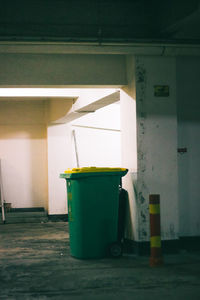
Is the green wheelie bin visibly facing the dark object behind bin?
no

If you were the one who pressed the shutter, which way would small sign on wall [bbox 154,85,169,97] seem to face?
facing the viewer

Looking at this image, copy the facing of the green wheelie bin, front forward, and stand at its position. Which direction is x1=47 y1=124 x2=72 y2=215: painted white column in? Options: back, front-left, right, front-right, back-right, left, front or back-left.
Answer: right

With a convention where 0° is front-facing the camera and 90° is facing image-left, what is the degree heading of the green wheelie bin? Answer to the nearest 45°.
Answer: approximately 90°

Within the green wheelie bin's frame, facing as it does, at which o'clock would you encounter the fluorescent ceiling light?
The fluorescent ceiling light is roughly at 2 o'clock from the green wheelie bin.

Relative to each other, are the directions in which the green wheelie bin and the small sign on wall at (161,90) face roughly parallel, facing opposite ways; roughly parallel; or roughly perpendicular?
roughly perpendicular

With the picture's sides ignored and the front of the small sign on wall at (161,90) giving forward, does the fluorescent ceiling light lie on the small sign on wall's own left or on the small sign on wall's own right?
on the small sign on wall's own right

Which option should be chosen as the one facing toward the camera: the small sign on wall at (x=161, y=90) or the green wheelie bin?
the small sign on wall

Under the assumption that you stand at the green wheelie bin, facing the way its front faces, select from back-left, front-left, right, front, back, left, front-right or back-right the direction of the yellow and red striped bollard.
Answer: back-left

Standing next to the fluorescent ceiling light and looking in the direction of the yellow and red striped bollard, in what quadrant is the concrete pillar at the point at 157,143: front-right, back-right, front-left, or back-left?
front-left

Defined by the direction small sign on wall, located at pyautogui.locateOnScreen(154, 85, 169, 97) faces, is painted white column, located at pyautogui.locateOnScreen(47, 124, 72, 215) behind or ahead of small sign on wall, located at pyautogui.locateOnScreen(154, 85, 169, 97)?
behind
